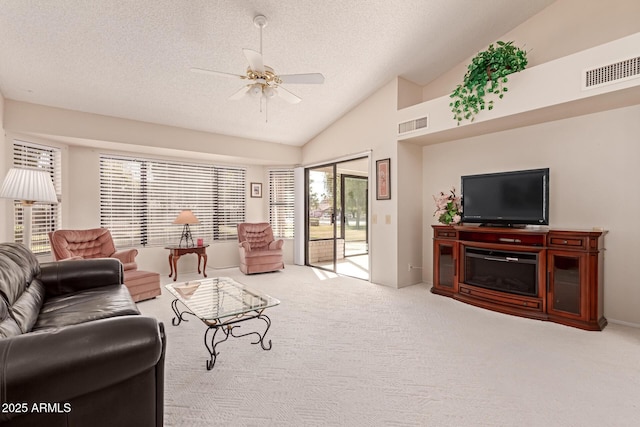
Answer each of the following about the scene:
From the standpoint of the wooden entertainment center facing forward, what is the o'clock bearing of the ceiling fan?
The ceiling fan is roughly at 12 o'clock from the wooden entertainment center.

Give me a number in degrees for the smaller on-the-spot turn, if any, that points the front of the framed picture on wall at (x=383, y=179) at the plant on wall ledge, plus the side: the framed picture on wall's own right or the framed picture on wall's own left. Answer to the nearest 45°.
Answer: approximately 90° to the framed picture on wall's own left

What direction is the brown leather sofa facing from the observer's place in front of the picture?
facing to the right of the viewer

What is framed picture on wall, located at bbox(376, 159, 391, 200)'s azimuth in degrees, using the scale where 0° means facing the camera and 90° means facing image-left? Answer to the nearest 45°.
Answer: approximately 45°

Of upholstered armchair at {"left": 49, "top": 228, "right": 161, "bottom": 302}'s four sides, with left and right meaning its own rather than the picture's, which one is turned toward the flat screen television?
front

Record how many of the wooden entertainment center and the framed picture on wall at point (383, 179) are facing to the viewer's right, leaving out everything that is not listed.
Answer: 0

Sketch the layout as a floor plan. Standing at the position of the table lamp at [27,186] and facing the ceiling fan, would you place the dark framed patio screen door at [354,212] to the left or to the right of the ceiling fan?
left

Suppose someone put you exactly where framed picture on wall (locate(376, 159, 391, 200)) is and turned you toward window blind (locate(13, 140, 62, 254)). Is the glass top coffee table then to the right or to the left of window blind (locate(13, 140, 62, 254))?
left

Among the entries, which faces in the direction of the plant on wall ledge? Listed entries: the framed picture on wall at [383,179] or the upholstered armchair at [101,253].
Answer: the upholstered armchair

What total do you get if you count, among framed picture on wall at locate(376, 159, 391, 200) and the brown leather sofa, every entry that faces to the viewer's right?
1

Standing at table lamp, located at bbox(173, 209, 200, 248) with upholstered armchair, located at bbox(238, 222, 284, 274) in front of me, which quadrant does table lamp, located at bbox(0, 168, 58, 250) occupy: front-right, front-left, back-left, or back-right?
back-right

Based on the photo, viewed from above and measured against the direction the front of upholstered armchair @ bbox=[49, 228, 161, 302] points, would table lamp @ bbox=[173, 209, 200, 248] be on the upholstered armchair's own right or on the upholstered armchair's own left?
on the upholstered armchair's own left

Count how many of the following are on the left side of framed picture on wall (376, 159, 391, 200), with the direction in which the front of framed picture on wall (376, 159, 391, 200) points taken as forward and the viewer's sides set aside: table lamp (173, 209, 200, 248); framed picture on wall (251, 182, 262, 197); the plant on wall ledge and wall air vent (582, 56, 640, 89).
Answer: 2

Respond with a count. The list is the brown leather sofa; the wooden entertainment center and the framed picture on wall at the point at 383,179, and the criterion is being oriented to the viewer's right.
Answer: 1
